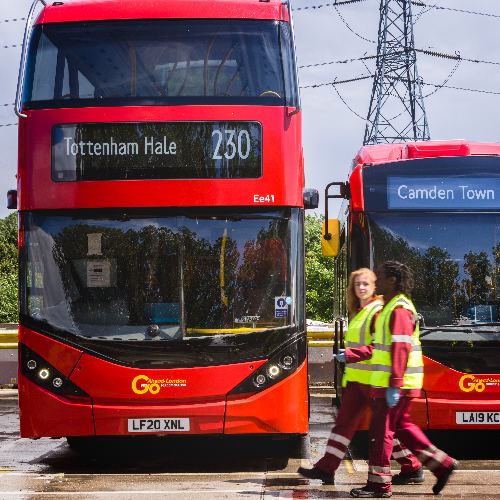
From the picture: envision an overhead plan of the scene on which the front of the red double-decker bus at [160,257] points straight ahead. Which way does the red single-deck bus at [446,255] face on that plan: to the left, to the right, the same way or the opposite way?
the same way

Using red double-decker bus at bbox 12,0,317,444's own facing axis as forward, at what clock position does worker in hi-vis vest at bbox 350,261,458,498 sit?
The worker in hi-vis vest is roughly at 10 o'clock from the red double-decker bus.

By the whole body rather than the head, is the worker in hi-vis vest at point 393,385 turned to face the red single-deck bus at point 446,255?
no

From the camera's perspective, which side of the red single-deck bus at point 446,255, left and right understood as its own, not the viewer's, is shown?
front

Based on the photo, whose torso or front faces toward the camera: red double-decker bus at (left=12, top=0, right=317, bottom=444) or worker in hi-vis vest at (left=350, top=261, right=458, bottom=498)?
the red double-decker bus

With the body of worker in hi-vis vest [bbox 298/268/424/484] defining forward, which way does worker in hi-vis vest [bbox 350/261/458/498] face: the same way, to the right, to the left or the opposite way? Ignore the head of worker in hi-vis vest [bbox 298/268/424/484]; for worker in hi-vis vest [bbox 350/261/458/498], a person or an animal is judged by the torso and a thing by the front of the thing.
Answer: the same way

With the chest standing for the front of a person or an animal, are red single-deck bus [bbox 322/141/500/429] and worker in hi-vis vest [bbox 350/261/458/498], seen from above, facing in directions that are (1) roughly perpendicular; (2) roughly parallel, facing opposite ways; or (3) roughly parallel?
roughly perpendicular

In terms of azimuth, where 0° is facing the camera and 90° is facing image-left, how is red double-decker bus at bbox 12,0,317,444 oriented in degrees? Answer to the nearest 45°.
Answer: approximately 0°

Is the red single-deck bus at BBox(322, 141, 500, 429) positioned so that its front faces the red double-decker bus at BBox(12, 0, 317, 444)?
no

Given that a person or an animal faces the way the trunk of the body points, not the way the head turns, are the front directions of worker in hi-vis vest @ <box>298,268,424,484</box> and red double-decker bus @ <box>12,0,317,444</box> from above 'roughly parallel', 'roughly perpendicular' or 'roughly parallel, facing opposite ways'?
roughly perpendicular

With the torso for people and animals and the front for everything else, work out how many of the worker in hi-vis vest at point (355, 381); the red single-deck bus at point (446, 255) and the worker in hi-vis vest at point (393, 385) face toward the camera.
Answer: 1

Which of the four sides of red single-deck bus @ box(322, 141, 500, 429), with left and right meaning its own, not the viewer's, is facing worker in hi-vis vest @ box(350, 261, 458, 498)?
front

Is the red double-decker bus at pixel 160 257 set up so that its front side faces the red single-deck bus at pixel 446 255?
no
